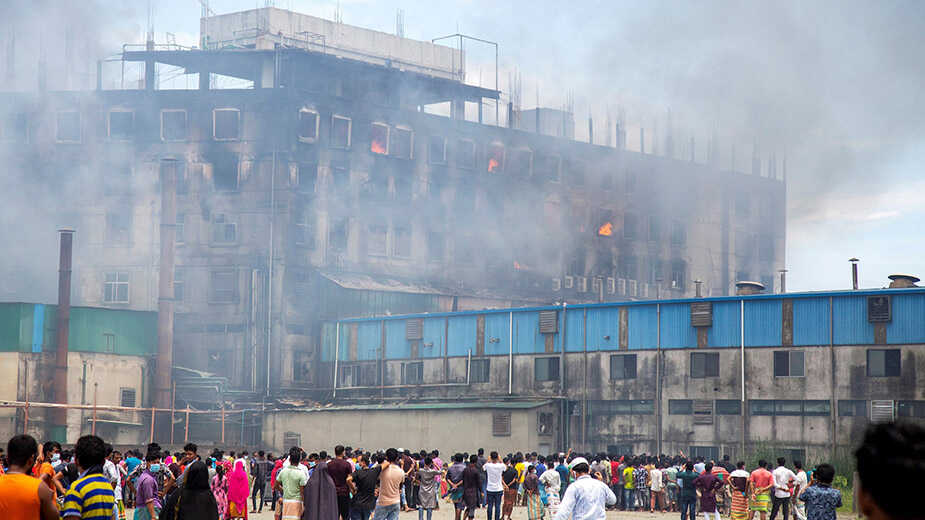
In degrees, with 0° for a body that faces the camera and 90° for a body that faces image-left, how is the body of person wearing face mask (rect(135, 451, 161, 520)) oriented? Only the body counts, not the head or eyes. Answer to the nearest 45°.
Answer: approximately 315°

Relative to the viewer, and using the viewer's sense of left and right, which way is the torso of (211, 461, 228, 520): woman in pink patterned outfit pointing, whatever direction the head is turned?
facing away from the viewer

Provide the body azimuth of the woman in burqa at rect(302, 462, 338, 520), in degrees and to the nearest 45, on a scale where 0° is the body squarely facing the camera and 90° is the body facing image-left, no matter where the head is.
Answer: approximately 180°

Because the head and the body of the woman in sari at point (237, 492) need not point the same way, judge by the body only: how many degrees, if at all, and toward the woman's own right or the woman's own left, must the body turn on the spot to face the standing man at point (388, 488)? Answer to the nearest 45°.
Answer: approximately 135° to the woman's own right

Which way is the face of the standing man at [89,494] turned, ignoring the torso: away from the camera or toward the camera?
away from the camera

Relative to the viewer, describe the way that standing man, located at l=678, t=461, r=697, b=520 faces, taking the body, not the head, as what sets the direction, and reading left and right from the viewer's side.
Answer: facing away from the viewer

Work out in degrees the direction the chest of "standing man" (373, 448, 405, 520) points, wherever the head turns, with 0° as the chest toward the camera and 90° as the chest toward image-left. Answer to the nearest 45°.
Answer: approximately 180°

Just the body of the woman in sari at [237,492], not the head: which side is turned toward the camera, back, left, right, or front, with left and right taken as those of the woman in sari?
back

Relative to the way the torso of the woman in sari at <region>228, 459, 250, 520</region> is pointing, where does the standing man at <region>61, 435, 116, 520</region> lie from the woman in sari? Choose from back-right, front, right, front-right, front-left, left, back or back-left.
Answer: back

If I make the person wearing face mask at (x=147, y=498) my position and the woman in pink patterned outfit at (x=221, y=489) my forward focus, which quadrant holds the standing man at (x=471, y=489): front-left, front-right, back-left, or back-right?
front-right

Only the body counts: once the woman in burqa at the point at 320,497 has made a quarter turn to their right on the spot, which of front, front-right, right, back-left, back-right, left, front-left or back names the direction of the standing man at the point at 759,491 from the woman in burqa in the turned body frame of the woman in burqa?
front-left
